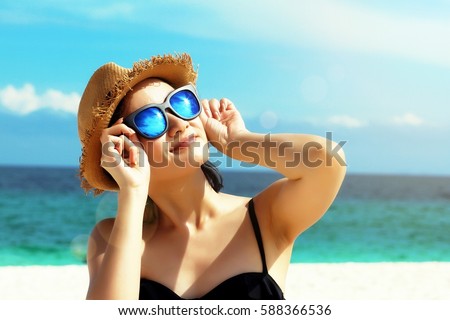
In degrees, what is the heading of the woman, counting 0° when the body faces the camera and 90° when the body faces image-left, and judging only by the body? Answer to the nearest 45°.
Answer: approximately 0°
